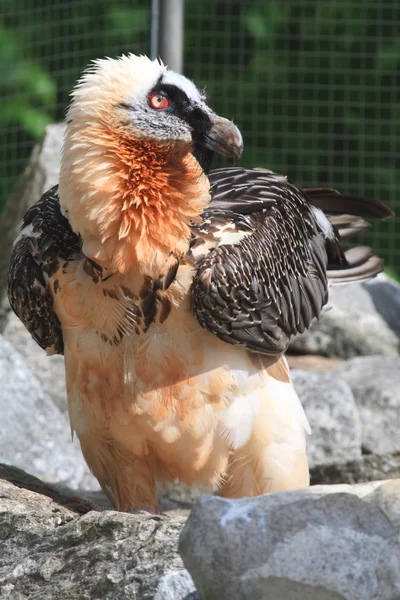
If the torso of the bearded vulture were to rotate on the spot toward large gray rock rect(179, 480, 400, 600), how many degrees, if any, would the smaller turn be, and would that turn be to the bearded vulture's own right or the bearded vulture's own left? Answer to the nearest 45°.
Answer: approximately 45° to the bearded vulture's own left

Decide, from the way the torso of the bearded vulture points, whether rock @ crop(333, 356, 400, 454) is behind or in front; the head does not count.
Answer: behind

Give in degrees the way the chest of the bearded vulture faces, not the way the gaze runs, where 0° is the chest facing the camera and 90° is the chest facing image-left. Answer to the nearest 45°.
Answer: approximately 45°

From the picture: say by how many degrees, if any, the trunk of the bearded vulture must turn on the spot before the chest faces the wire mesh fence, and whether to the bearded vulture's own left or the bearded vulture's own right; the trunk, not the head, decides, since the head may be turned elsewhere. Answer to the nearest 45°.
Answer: approximately 135° to the bearded vulture's own right

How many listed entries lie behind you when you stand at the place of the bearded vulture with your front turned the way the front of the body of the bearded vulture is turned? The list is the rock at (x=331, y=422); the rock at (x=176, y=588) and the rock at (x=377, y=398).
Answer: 2

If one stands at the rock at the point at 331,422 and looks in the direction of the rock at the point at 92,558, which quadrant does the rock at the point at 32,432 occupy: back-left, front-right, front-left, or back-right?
front-right

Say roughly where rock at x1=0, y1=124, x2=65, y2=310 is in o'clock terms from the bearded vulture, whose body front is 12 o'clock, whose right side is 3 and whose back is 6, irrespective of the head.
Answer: The rock is roughly at 4 o'clock from the bearded vulture.

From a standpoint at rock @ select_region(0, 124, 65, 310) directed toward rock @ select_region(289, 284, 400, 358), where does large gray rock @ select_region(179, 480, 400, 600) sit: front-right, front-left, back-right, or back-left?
front-right

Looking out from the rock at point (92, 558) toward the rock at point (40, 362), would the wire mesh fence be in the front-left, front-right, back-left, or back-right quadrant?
front-right

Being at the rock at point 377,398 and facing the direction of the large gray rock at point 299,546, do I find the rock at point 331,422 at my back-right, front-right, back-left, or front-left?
front-right

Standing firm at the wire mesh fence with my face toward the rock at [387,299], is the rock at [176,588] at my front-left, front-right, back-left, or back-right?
front-right
